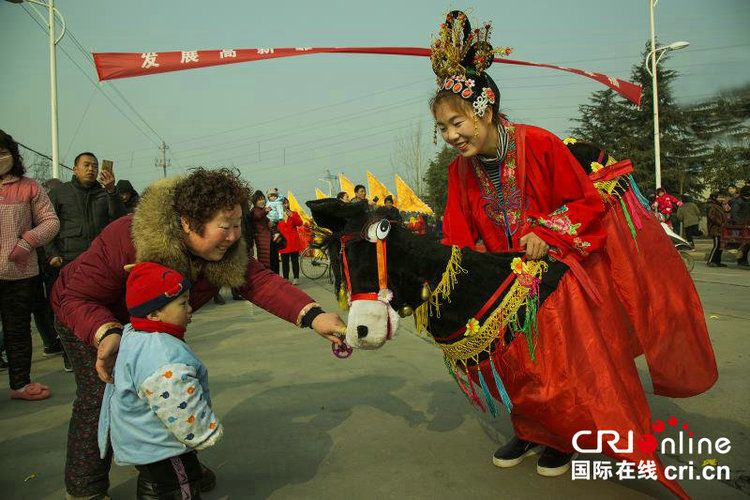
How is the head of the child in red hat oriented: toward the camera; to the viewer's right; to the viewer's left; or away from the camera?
to the viewer's right

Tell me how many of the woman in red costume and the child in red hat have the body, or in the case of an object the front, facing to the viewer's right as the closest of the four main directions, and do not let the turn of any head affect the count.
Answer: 1

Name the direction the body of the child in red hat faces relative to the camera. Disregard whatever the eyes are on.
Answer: to the viewer's right

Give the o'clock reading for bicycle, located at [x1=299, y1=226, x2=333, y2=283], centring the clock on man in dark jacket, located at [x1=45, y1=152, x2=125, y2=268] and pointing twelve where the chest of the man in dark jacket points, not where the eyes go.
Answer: The bicycle is roughly at 9 o'clock from the man in dark jacket.

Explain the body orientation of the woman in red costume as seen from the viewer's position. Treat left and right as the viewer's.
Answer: facing the viewer and to the left of the viewer

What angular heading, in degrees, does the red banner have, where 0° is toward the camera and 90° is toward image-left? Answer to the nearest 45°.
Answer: approximately 0°

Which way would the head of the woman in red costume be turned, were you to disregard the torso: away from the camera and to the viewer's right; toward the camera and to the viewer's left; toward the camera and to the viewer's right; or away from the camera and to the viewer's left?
toward the camera and to the viewer's left

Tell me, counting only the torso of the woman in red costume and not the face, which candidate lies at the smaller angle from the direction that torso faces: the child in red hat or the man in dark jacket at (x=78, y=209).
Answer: the child in red hat

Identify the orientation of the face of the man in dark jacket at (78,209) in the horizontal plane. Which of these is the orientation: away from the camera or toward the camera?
toward the camera

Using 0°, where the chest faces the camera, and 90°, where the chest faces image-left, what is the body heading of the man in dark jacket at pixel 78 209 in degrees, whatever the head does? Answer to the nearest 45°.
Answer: approximately 315°

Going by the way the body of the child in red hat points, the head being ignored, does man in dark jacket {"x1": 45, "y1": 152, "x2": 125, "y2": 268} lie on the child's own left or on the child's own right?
on the child's own left

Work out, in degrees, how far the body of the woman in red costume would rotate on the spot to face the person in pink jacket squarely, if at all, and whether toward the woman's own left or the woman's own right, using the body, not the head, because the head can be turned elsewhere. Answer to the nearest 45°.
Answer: approximately 45° to the woman's own right
